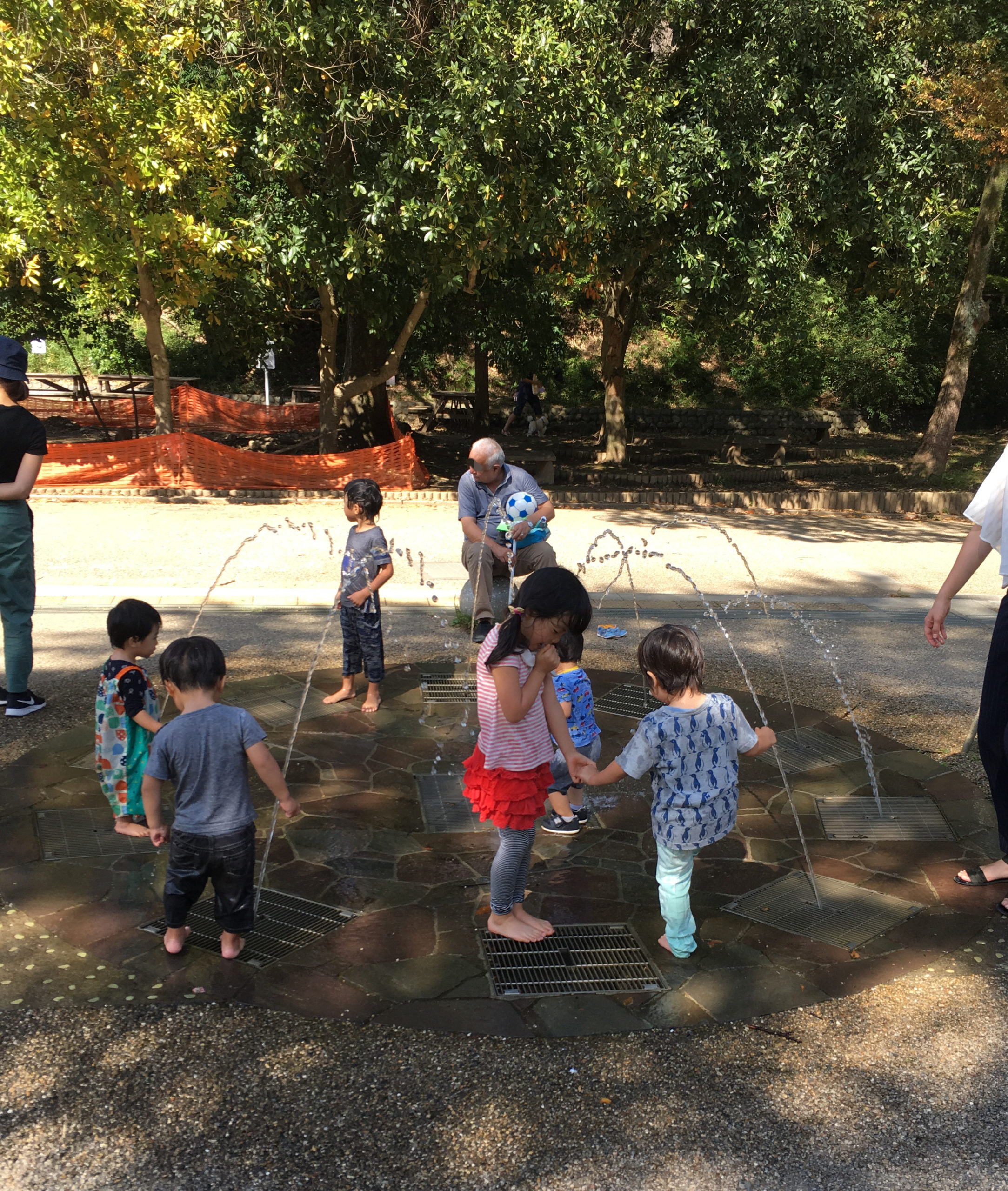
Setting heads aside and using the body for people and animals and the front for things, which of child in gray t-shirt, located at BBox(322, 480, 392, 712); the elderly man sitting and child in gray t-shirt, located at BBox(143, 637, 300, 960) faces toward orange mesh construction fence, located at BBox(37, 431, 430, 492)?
child in gray t-shirt, located at BBox(143, 637, 300, 960)

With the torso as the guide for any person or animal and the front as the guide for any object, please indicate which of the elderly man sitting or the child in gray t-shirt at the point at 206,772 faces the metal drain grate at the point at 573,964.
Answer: the elderly man sitting

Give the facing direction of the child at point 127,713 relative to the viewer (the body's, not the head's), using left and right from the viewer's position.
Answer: facing away from the viewer and to the right of the viewer

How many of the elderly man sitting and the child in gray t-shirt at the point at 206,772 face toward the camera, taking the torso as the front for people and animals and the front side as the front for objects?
1

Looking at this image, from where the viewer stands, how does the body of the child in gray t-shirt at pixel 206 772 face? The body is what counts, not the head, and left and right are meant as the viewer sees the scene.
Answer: facing away from the viewer

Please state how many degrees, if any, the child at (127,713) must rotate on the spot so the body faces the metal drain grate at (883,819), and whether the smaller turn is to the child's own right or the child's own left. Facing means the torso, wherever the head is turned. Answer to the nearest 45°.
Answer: approximately 45° to the child's own right

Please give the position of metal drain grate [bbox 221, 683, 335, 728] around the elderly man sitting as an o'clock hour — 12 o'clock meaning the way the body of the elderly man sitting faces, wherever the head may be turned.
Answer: The metal drain grate is roughly at 2 o'clock from the elderly man sitting.

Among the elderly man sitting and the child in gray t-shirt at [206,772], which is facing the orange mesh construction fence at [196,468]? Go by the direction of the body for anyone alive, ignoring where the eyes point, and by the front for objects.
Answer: the child in gray t-shirt

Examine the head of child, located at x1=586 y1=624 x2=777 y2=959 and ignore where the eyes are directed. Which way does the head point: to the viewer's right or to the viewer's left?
to the viewer's left

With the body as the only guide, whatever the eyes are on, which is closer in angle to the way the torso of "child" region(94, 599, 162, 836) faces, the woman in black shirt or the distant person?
the distant person

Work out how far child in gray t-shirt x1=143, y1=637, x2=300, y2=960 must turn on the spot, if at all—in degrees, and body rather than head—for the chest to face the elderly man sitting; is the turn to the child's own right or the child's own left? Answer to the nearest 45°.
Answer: approximately 45° to the child's own right

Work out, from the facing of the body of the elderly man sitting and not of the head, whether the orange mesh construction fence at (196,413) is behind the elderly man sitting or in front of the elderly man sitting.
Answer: behind
